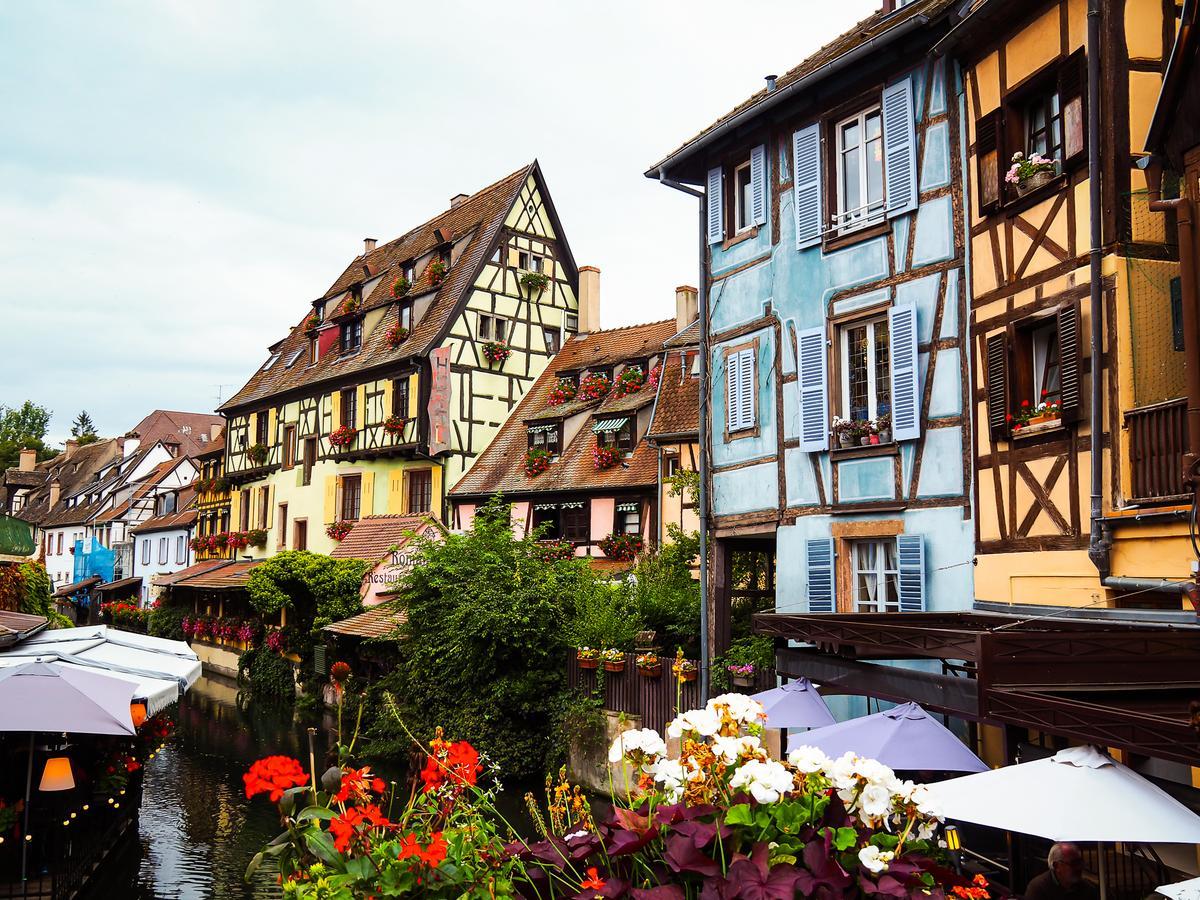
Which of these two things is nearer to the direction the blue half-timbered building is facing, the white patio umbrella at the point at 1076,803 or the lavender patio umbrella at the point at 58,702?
the lavender patio umbrella

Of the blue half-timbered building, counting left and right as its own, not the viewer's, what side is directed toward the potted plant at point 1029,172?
left

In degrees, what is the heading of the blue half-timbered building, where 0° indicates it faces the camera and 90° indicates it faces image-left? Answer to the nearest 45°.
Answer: approximately 45°

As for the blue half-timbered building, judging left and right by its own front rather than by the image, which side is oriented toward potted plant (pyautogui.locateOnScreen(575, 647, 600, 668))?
right

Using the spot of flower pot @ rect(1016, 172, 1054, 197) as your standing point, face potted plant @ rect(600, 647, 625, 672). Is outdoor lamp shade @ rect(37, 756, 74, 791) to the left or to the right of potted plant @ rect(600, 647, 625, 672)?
left
